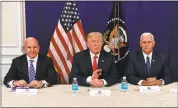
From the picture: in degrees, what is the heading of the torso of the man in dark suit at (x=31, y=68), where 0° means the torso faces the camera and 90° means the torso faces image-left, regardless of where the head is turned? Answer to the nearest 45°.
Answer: approximately 0°

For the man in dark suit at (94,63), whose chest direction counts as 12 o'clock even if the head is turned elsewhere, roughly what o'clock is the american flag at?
The american flag is roughly at 5 o'clock from the man in dark suit.

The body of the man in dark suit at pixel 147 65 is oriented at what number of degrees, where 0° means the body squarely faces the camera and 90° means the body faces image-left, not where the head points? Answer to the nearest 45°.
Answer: approximately 0°

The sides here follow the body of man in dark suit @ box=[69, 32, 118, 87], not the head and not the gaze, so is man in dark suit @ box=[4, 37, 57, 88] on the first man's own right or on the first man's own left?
on the first man's own right

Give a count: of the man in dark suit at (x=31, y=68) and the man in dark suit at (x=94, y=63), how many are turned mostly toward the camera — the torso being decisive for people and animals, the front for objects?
2

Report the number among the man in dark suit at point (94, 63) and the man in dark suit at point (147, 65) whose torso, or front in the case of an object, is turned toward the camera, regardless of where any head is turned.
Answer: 2

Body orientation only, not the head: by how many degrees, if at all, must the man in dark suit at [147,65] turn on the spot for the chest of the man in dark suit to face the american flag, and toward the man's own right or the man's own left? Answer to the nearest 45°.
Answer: approximately 90° to the man's own right
